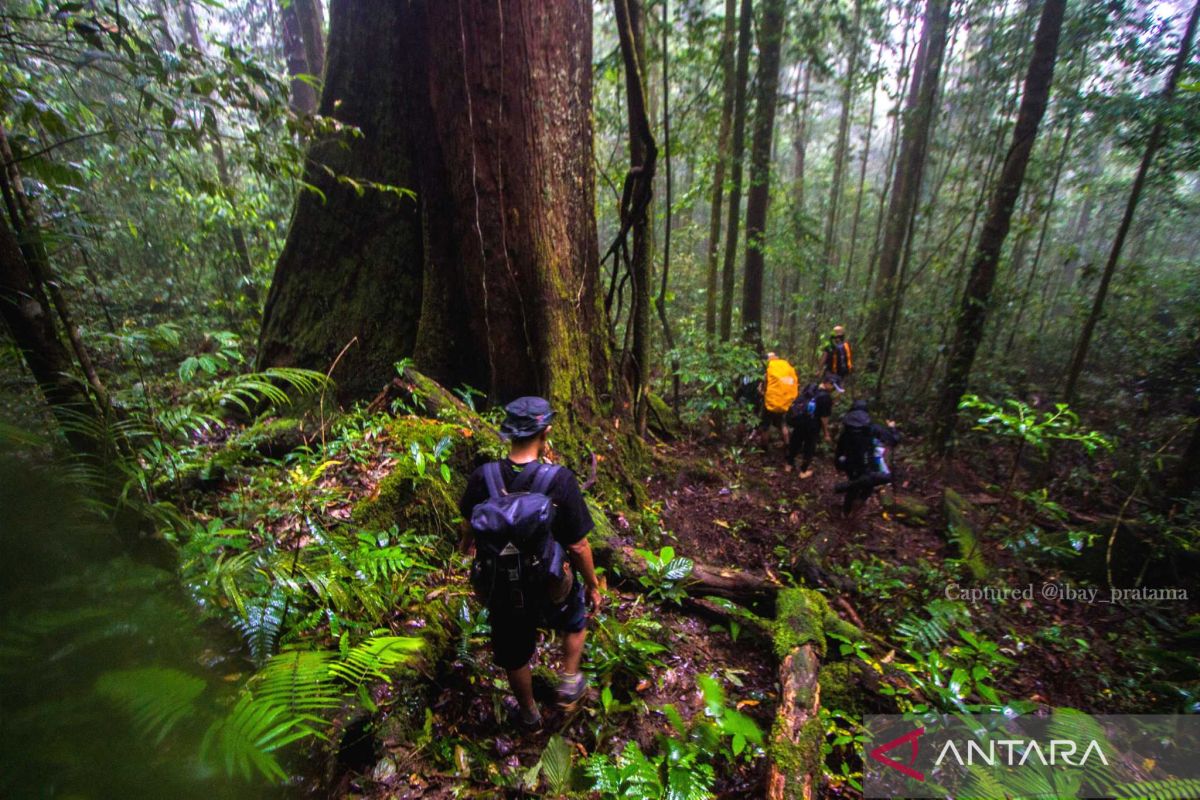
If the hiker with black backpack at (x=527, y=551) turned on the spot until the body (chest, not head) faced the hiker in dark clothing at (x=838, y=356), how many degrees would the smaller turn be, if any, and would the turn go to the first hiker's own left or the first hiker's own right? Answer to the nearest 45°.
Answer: approximately 45° to the first hiker's own right

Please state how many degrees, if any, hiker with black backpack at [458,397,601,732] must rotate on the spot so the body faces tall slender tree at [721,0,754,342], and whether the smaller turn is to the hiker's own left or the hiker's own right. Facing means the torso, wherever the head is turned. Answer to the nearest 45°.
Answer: approximately 45° to the hiker's own right

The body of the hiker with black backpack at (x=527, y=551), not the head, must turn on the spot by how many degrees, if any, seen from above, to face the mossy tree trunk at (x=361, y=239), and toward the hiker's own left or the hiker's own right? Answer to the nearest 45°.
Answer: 0° — they already face it

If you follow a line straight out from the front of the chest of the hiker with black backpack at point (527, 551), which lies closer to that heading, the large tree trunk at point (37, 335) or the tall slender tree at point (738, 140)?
the tall slender tree

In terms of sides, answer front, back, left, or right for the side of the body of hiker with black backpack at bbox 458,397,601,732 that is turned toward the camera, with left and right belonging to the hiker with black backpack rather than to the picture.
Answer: back

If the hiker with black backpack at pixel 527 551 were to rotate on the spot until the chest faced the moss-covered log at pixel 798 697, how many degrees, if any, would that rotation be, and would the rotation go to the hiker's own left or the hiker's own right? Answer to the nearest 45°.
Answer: approximately 90° to the hiker's own right

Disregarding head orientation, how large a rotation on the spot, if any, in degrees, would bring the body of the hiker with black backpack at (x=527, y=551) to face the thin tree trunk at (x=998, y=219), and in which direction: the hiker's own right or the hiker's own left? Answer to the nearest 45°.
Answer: approximately 45° to the hiker's own right

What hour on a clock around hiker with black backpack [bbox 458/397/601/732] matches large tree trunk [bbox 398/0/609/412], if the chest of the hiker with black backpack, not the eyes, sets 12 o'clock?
The large tree trunk is roughly at 12 o'clock from the hiker with black backpack.
